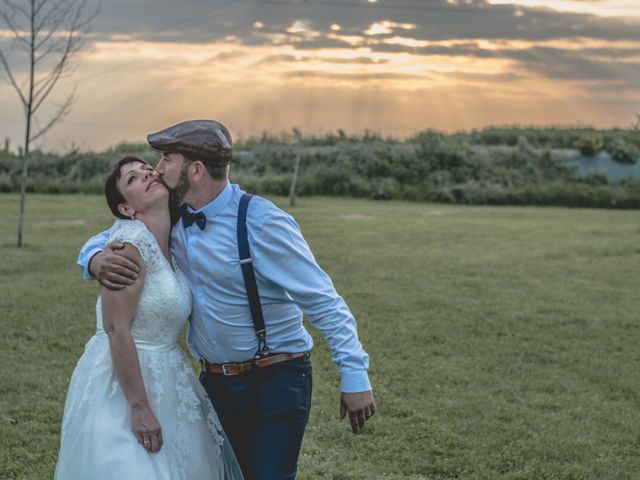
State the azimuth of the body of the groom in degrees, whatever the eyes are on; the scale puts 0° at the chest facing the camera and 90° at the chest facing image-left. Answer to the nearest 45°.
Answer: approximately 45°

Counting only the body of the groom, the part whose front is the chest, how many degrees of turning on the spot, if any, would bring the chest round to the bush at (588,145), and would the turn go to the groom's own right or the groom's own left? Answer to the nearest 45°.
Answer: approximately 180°

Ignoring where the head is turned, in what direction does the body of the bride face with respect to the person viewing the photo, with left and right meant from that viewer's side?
facing the viewer and to the right of the viewer

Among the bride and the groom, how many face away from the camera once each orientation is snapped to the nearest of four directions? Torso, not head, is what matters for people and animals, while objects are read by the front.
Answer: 0

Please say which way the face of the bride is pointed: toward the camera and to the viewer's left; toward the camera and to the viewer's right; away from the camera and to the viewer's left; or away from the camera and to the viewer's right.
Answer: toward the camera and to the viewer's right

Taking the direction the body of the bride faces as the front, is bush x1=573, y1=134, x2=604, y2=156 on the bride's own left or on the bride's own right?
on the bride's own left

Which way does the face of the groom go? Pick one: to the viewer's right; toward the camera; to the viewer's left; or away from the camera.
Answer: to the viewer's left
